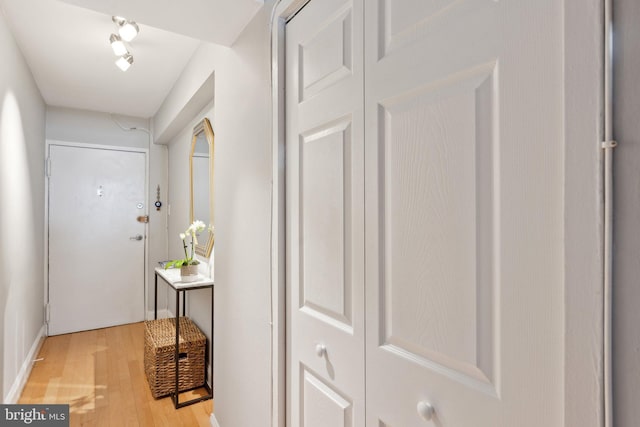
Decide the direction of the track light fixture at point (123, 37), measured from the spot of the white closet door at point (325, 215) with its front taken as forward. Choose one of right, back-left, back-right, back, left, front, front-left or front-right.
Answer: right

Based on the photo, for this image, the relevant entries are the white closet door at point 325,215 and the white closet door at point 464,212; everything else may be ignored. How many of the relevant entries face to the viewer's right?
0

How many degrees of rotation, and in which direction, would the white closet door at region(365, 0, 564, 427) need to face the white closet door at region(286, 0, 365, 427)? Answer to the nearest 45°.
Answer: approximately 90° to its right

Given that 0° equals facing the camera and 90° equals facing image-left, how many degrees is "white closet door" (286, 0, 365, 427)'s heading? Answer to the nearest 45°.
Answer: approximately 45°

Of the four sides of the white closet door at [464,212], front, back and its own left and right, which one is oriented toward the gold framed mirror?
right

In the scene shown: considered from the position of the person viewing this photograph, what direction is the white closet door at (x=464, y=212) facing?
facing the viewer and to the left of the viewer

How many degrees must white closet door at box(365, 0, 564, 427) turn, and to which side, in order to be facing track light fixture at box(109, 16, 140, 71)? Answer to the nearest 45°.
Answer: approximately 45° to its right

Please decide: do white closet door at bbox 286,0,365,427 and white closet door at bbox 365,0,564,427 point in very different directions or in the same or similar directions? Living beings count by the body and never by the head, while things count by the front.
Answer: same or similar directions

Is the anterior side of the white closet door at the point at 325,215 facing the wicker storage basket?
no
